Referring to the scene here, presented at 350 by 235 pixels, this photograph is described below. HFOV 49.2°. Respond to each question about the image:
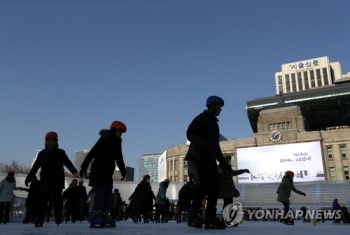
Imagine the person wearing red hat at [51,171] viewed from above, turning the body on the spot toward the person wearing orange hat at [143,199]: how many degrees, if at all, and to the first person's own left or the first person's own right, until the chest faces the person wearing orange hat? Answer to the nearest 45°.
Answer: approximately 135° to the first person's own left

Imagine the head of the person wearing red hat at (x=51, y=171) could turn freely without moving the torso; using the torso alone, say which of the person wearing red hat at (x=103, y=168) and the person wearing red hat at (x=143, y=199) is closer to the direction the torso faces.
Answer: the person wearing red hat at (x=103, y=168)
